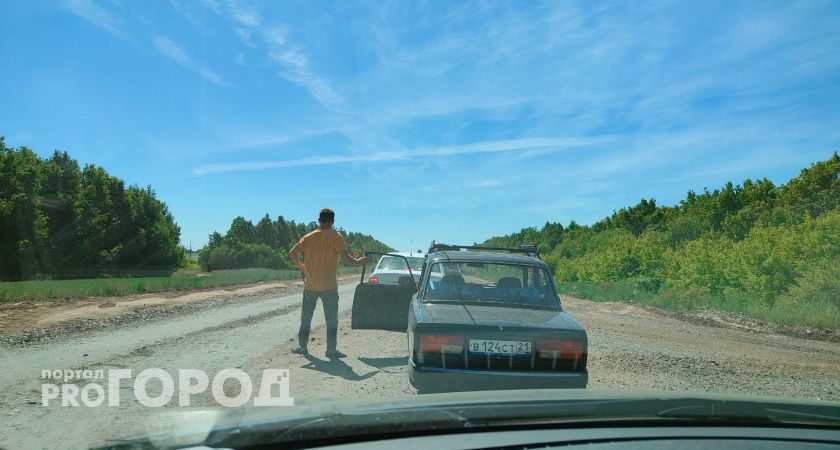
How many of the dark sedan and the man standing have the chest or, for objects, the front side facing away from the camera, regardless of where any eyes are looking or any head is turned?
2

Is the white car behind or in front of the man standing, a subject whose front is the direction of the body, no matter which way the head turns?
in front

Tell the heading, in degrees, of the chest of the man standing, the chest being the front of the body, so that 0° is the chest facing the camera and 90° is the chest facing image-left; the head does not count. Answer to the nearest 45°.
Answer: approximately 180°

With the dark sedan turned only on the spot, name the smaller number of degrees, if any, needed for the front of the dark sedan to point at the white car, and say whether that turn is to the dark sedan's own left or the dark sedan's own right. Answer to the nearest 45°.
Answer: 0° — it already faces it

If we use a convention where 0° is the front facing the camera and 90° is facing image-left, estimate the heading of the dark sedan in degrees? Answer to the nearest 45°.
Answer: approximately 180°

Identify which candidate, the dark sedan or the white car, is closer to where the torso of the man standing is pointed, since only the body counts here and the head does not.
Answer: the white car
